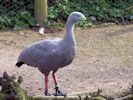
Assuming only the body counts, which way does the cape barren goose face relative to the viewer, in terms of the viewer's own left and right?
facing to the right of the viewer
